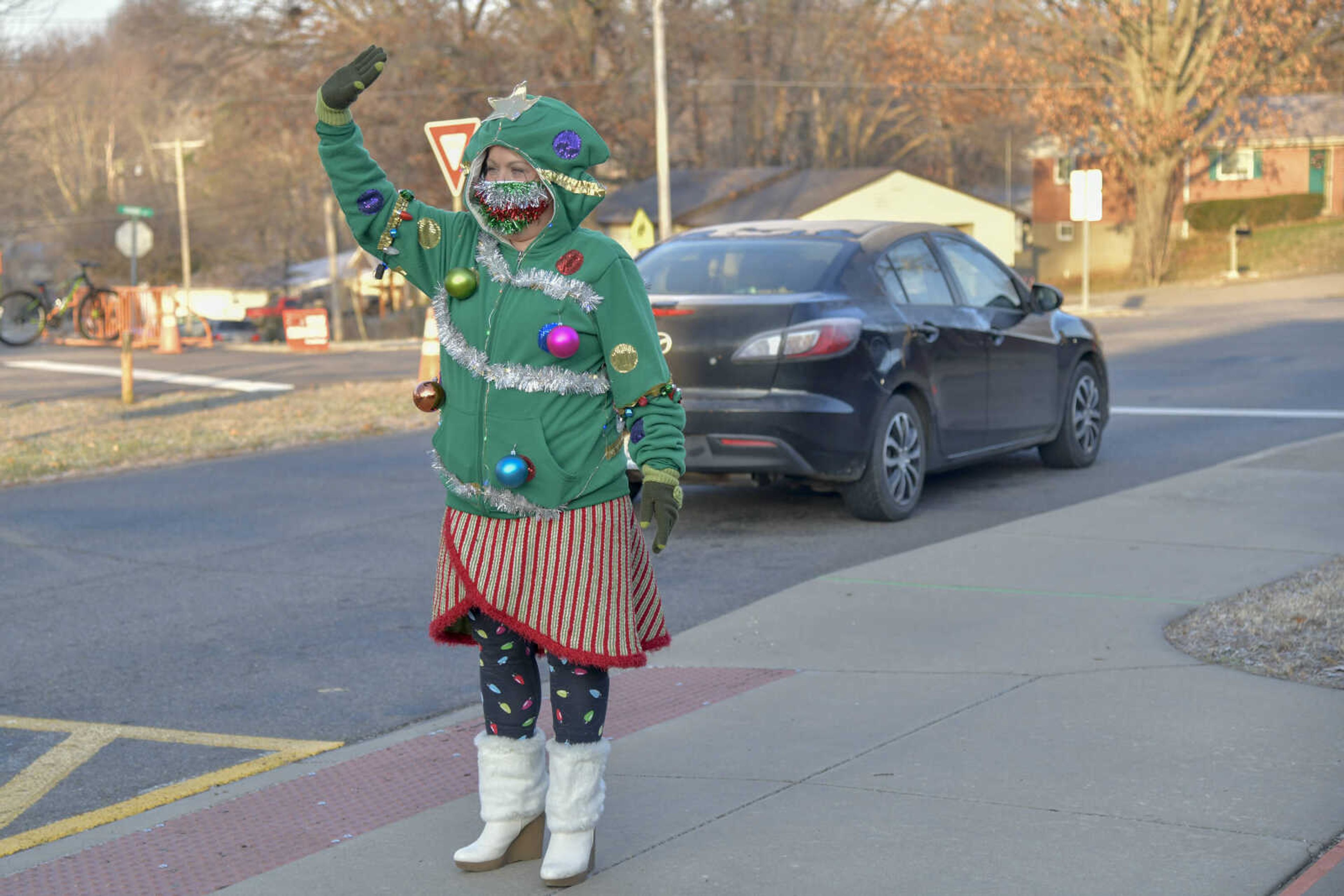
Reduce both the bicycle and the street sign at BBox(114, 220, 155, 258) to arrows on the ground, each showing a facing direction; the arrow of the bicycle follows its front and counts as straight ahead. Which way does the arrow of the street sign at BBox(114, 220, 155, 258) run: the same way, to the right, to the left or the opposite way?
to the left

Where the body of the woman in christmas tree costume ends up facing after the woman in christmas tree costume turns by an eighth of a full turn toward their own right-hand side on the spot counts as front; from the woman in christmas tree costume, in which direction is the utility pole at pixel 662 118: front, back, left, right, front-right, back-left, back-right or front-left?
right

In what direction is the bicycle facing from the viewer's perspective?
to the viewer's right

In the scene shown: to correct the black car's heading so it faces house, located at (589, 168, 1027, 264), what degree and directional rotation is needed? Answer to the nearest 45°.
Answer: approximately 45° to its left

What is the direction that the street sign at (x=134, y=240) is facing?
away from the camera

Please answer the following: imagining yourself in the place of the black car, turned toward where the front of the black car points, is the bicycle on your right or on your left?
on your left

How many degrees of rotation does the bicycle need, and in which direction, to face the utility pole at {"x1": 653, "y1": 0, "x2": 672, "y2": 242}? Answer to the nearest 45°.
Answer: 0° — it already faces it
